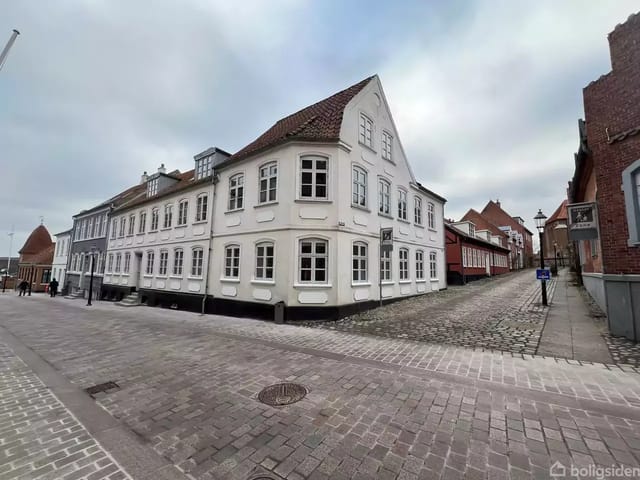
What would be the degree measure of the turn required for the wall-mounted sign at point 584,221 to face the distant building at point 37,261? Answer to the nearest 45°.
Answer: approximately 90° to its right

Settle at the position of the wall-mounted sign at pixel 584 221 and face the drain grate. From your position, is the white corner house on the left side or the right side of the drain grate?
right

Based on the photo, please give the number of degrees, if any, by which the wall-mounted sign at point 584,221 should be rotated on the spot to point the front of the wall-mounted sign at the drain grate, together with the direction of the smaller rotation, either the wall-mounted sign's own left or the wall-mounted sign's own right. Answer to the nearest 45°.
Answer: approximately 45° to the wall-mounted sign's own right

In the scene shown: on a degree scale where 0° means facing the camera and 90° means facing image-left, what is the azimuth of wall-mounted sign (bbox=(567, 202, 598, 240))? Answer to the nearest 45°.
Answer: approximately 0°

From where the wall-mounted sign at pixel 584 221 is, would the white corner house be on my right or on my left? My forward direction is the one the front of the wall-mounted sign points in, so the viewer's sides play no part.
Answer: on my right
